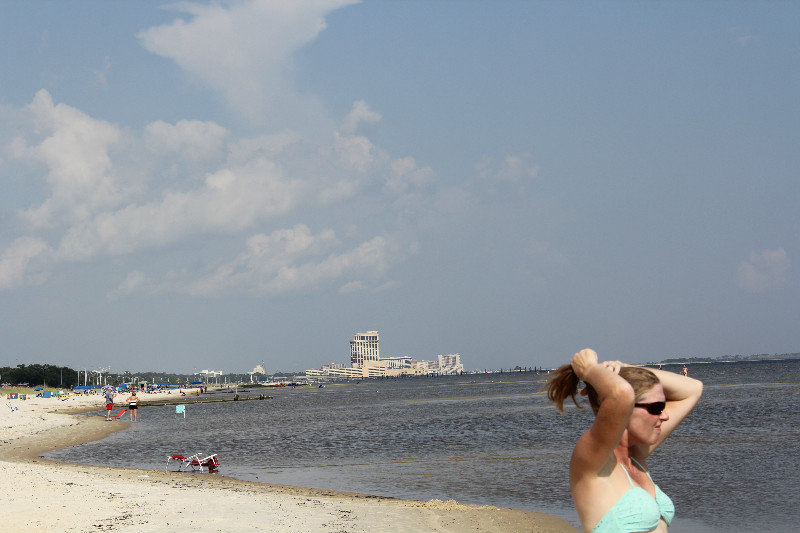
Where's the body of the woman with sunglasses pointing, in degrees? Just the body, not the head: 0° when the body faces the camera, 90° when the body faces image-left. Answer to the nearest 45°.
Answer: approximately 315°
